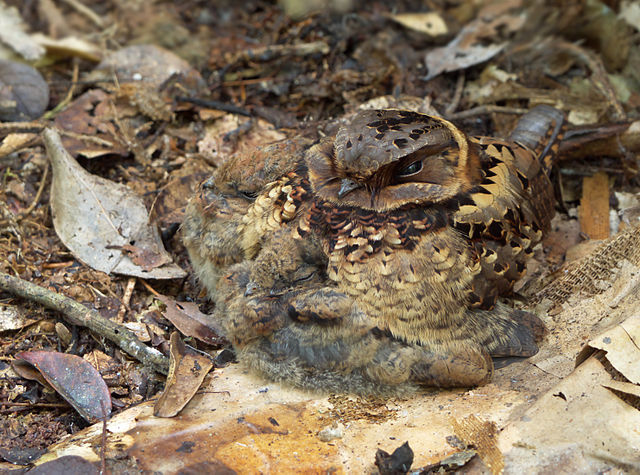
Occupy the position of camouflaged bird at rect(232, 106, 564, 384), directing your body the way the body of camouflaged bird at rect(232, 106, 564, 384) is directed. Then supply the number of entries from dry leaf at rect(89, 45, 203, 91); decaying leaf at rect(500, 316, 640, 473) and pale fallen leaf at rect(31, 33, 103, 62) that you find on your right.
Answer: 2

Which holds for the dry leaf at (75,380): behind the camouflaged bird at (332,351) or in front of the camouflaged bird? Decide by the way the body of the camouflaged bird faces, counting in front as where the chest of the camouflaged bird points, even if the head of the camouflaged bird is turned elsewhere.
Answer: in front

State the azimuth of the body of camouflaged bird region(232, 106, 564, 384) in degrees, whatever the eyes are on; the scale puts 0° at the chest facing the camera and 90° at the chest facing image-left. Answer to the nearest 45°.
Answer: approximately 45°

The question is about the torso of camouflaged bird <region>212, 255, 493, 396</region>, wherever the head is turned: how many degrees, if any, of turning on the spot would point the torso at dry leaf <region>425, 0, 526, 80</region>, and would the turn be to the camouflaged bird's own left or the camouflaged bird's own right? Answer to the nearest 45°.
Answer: approximately 90° to the camouflaged bird's own right

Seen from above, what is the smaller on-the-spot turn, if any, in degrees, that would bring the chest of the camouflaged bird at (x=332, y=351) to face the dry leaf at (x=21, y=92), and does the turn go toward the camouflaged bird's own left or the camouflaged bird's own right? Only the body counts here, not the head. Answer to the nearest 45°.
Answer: approximately 45° to the camouflaged bird's own right

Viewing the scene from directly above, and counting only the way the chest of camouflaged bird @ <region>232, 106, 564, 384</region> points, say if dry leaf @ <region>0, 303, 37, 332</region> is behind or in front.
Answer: in front

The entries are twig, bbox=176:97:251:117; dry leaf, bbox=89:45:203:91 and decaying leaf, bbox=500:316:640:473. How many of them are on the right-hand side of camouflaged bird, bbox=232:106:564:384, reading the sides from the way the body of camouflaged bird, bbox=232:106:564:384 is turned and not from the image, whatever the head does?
2

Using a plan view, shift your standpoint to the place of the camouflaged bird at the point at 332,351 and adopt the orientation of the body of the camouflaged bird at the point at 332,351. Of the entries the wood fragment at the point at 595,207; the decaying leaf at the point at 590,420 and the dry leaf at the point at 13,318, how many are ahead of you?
1

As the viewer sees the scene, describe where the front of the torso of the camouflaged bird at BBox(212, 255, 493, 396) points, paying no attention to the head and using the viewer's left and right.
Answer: facing to the left of the viewer

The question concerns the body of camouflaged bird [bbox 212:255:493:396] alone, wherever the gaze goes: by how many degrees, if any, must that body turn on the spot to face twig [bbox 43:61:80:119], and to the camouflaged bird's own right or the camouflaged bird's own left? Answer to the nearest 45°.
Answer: approximately 45° to the camouflaged bird's own right

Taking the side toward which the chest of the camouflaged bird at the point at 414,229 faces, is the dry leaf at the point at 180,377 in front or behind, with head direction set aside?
in front

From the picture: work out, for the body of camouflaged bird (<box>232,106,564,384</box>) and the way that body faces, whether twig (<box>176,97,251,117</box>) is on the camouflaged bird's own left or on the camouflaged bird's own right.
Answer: on the camouflaged bird's own right
